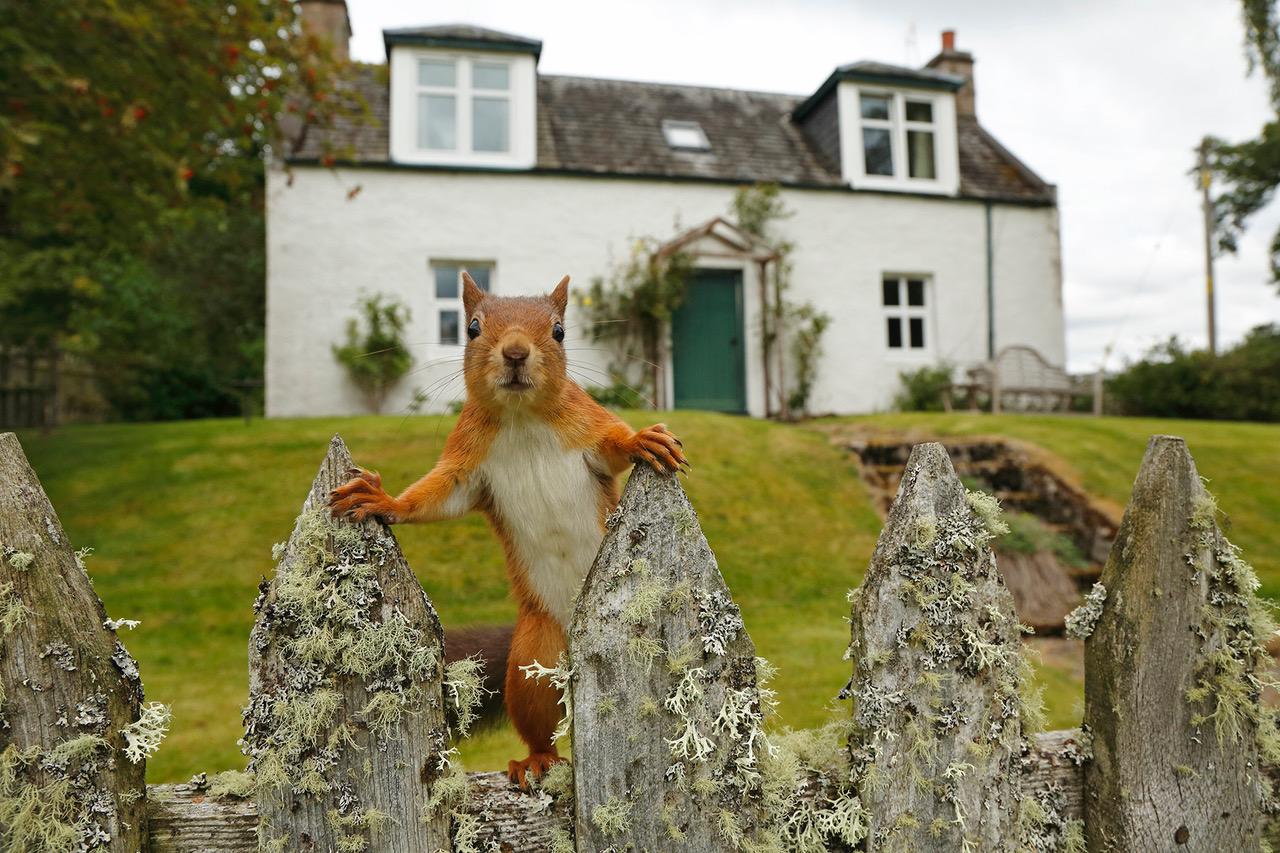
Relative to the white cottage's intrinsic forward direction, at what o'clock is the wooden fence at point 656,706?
The wooden fence is roughly at 12 o'clock from the white cottage.

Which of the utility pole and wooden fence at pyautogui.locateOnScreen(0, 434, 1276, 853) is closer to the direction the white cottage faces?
the wooden fence

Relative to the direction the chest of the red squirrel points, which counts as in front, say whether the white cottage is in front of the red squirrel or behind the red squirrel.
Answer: behind

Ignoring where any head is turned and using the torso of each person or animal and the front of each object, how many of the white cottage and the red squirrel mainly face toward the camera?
2

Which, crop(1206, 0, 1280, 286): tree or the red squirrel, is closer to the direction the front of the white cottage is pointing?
the red squirrel

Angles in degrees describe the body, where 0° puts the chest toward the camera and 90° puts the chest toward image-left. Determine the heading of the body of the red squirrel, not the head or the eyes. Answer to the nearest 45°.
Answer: approximately 0°

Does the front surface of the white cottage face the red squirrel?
yes
